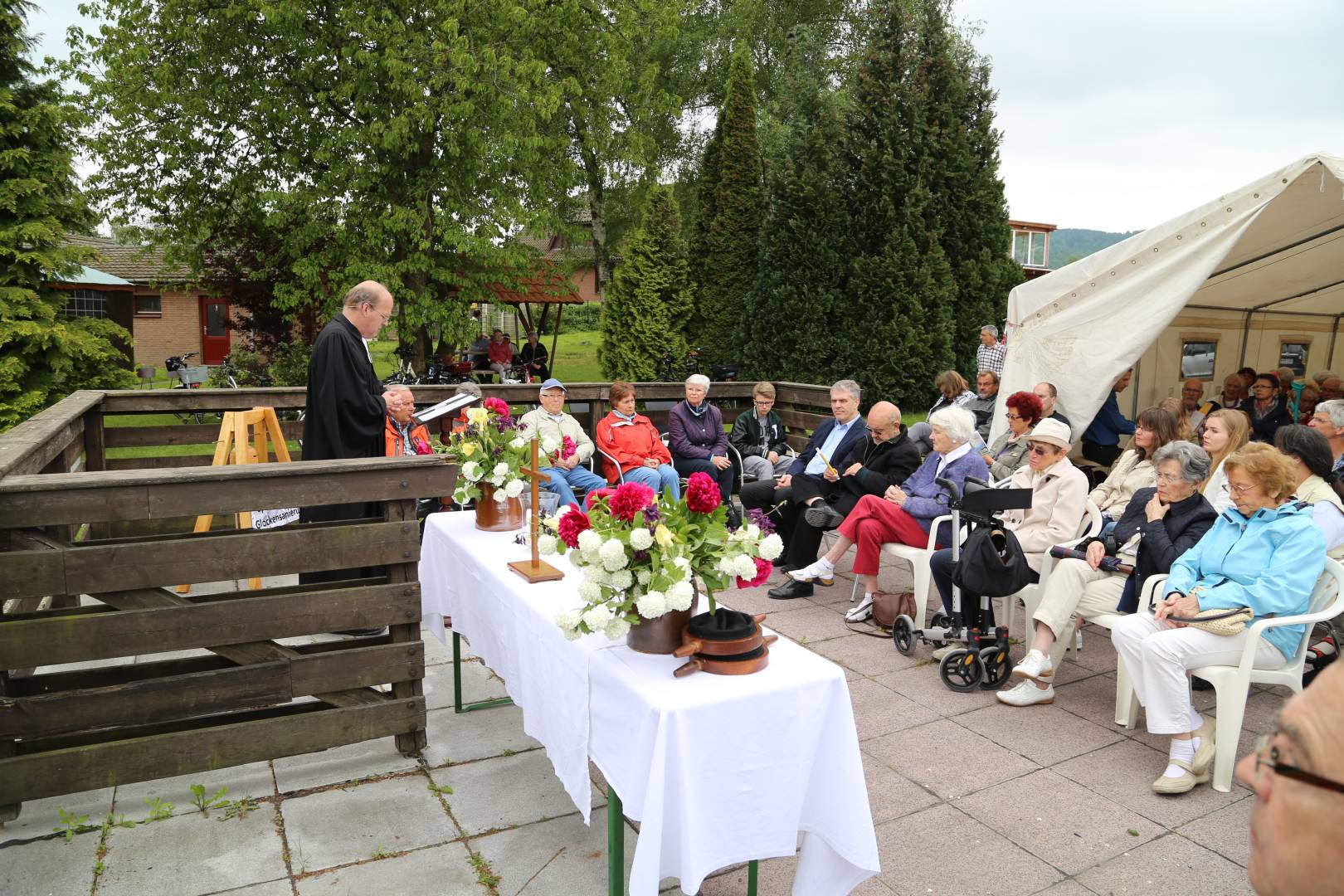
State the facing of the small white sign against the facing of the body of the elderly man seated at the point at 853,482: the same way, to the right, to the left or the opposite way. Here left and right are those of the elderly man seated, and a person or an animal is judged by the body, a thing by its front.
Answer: to the left

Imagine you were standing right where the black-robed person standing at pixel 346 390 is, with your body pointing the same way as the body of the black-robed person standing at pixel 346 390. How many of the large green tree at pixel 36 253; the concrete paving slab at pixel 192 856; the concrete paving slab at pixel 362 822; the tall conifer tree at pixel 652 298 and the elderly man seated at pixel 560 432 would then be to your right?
2

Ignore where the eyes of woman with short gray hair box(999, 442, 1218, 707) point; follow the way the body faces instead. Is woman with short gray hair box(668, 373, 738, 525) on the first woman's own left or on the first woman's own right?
on the first woman's own right

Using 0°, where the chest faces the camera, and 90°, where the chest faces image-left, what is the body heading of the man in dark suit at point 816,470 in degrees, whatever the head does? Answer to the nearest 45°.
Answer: approximately 45°

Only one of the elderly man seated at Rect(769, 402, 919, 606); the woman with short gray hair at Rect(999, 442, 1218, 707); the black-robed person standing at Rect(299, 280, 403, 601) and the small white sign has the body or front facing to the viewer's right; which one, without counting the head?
the black-robed person standing

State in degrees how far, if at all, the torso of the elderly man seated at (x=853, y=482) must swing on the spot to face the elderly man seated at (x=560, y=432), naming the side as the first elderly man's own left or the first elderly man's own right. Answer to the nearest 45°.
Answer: approximately 45° to the first elderly man's own right

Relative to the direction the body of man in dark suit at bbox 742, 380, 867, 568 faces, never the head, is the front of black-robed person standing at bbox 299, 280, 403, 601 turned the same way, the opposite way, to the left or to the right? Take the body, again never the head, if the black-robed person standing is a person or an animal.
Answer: the opposite way

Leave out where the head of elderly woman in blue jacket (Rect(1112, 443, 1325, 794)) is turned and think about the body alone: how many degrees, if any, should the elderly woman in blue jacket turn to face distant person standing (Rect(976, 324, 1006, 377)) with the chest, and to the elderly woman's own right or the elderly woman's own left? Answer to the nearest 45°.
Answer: approximately 135° to the elderly woman's own right

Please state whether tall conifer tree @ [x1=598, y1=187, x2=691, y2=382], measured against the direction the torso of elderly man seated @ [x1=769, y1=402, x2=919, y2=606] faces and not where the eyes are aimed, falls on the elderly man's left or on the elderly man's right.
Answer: on the elderly man's right

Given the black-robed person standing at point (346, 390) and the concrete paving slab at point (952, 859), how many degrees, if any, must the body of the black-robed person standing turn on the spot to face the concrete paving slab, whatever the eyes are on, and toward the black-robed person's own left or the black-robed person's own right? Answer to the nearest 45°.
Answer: approximately 45° to the black-robed person's own right

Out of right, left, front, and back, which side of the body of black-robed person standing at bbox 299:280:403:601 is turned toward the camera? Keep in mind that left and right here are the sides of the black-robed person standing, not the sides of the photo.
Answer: right

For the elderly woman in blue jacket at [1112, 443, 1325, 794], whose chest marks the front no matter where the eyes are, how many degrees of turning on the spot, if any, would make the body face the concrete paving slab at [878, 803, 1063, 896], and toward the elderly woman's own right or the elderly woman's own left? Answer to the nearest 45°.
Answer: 0° — they already face it
